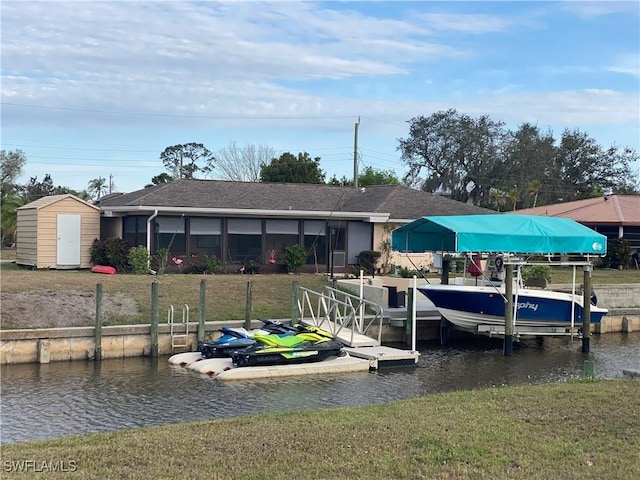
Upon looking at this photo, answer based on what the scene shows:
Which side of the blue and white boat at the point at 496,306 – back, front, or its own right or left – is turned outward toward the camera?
left

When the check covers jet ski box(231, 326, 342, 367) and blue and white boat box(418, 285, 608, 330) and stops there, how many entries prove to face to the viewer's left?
1

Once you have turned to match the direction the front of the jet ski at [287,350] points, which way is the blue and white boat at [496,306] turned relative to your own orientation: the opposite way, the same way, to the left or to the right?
the opposite way

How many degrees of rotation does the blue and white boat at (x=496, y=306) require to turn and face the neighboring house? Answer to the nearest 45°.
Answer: approximately 90° to its right

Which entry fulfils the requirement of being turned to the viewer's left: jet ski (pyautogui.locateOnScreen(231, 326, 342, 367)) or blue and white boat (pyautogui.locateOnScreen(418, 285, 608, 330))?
the blue and white boat

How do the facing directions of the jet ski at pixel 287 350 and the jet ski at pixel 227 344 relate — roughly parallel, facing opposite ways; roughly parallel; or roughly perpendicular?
roughly parallel

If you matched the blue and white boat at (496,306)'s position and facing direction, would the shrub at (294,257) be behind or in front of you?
in front

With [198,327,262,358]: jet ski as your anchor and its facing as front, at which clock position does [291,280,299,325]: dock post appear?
The dock post is roughly at 10 o'clock from the jet ski.

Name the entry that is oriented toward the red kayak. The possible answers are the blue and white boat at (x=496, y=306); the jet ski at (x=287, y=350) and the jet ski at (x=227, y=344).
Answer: the blue and white boat

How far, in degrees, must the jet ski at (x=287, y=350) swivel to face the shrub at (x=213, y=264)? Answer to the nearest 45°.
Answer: approximately 90° to its left

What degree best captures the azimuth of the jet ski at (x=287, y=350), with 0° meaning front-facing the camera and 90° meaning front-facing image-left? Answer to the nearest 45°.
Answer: approximately 270°

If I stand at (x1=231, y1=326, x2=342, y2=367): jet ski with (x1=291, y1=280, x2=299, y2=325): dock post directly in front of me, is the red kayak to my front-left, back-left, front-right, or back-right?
front-left

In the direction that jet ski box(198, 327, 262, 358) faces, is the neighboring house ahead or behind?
ahead
